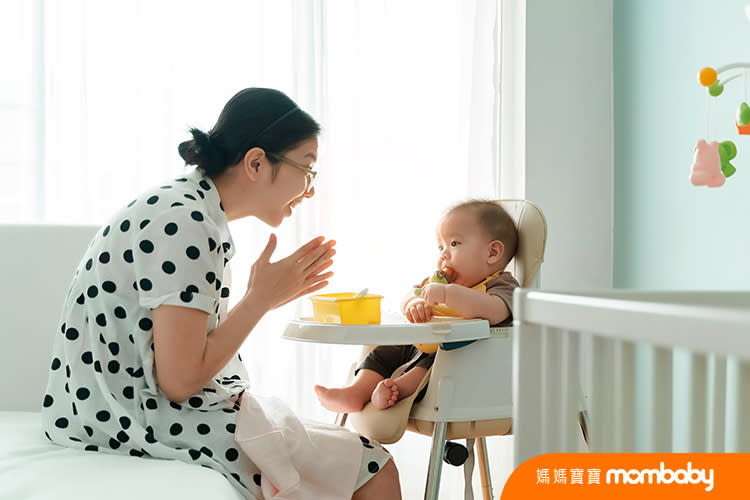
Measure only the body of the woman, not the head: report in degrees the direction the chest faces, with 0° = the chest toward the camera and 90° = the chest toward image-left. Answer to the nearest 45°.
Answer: approximately 270°

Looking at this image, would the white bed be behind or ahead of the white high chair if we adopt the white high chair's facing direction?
ahead

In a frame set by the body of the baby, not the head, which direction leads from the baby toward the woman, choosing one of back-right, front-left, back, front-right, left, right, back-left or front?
front-left

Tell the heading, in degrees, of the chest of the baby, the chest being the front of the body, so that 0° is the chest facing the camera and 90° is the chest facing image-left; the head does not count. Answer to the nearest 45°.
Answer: approximately 90°

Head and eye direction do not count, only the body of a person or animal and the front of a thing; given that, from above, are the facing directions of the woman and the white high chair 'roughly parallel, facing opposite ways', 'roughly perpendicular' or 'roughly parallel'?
roughly parallel, facing opposite ways

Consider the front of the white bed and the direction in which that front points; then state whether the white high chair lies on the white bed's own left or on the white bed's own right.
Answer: on the white bed's own left

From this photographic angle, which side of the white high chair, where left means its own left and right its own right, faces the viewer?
left

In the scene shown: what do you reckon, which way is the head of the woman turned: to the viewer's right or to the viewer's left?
to the viewer's right

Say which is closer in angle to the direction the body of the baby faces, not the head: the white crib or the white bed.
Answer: the white bed
